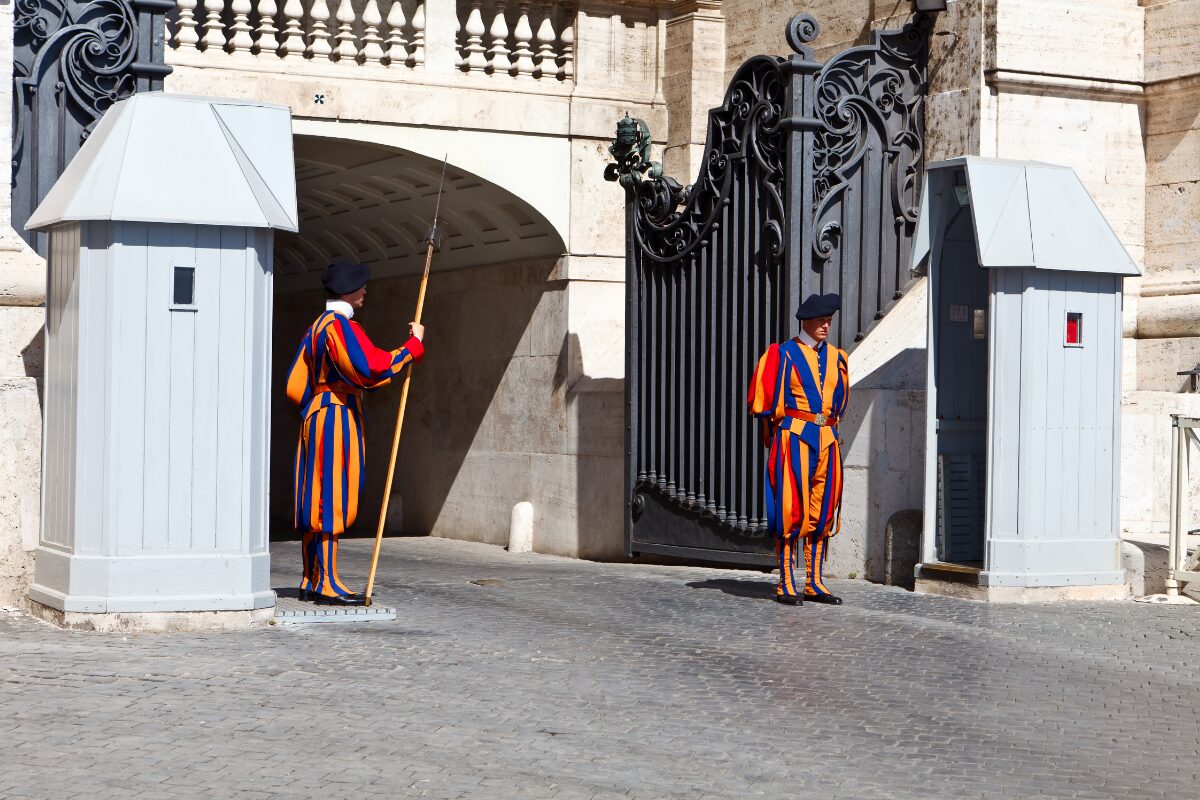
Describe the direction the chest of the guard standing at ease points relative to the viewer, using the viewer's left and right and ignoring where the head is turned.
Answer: facing the viewer and to the right of the viewer

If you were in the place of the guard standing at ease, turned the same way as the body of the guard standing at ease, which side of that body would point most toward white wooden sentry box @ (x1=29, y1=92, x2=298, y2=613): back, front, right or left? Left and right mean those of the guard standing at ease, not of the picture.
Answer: right

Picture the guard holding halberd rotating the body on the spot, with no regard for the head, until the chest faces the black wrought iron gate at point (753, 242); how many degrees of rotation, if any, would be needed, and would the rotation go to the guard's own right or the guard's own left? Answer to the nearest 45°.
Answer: approximately 45° to the guard's own left

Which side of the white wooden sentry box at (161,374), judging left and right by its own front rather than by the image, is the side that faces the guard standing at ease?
front

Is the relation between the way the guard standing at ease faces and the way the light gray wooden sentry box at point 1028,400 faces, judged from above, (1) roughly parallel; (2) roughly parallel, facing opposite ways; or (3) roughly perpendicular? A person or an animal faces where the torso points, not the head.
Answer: roughly perpendicular

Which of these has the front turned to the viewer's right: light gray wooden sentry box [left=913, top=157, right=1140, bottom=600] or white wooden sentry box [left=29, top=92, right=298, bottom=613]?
white wooden sentry box [left=29, top=92, right=298, bottom=613]

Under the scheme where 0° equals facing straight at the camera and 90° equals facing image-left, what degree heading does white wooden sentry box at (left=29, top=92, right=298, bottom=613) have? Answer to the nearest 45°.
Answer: approximately 270°

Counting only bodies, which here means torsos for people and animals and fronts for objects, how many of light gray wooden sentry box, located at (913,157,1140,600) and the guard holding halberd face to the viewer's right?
1

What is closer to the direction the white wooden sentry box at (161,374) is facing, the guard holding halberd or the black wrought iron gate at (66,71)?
the guard holding halberd

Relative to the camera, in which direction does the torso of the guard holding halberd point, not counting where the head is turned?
to the viewer's right

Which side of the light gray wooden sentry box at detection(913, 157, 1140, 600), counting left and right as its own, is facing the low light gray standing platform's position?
front

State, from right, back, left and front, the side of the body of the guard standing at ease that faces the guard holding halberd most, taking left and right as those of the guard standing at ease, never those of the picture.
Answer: right
